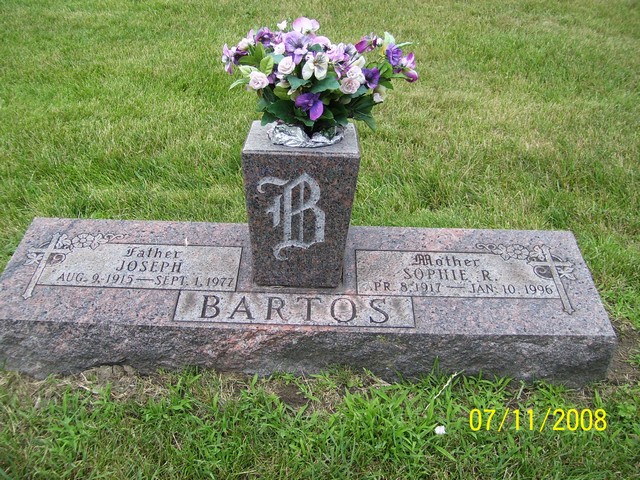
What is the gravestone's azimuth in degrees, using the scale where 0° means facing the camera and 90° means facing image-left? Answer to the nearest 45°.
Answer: approximately 0°
